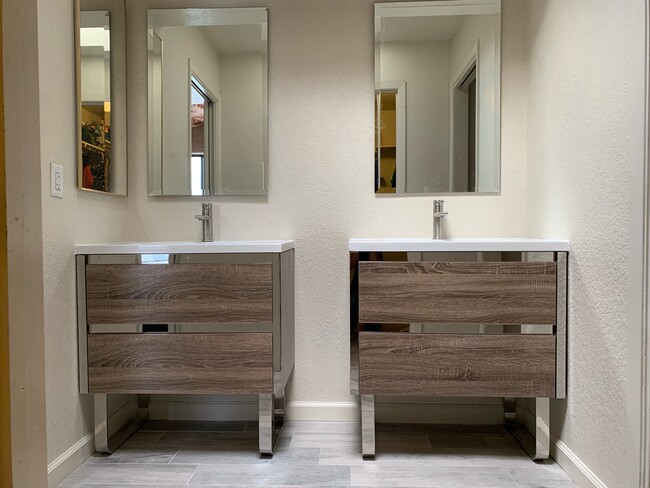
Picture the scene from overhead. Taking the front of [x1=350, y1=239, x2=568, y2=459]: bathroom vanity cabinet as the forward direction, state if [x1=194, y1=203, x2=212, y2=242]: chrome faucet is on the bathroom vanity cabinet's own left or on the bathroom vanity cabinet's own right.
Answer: on the bathroom vanity cabinet's own right

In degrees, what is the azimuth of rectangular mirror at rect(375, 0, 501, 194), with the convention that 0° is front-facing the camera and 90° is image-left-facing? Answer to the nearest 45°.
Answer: approximately 0°

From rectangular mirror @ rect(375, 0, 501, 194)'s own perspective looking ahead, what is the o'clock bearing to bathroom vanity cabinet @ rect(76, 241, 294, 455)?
The bathroom vanity cabinet is roughly at 2 o'clock from the rectangular mirror.

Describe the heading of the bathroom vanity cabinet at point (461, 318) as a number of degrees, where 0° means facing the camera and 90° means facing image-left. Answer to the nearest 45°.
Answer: approximately 0°

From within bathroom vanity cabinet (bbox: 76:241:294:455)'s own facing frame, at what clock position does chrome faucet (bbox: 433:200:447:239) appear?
The chrome faucet is roughly at 9 o'clock from the bathroom vanity cabinet.

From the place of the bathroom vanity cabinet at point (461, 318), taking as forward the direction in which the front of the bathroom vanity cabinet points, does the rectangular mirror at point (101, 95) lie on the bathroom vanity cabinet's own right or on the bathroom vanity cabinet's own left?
on the bathroom vanity cabinet's own right
